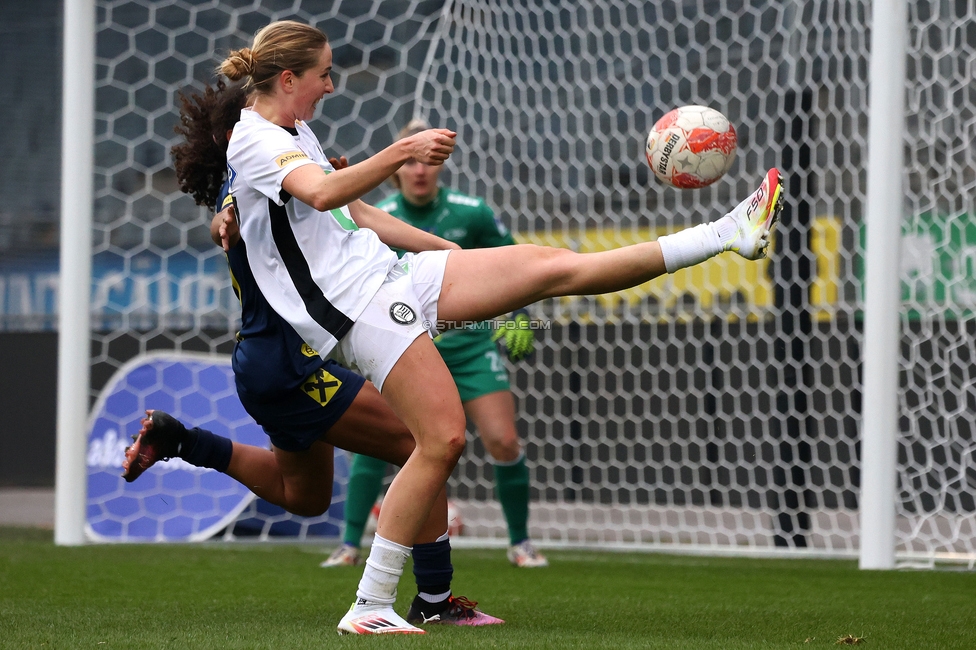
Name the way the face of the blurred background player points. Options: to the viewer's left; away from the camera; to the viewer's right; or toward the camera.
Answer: toward the camera

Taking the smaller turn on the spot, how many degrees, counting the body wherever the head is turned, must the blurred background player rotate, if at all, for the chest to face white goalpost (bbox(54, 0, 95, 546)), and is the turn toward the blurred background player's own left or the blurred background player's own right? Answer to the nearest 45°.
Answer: approximately 90° to the blurred background player's own right

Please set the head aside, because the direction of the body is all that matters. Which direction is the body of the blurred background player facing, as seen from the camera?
toward the camera

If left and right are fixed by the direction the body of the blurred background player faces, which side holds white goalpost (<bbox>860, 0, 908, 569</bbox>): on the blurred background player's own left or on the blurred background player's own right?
on the blurred background player's own left

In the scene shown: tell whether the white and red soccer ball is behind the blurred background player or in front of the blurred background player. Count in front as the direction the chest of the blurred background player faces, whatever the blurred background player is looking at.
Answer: in front
